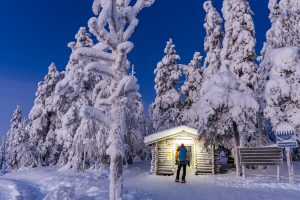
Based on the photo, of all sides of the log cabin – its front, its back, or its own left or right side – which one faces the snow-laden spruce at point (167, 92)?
back

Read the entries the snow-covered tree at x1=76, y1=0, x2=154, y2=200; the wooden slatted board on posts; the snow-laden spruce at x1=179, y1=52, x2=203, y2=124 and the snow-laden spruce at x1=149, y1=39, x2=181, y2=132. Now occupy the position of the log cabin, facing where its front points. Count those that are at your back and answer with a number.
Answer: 2

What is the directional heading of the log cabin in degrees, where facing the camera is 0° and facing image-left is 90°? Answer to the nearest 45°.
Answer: approximately 0°

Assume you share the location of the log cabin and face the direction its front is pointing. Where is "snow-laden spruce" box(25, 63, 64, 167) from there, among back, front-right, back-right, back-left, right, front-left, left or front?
back-right

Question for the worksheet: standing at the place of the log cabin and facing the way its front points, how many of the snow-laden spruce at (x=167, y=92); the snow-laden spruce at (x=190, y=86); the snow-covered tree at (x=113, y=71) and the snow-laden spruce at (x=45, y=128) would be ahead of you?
1

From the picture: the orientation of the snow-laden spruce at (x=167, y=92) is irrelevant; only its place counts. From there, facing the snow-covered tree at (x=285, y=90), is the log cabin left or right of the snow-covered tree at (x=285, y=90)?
right

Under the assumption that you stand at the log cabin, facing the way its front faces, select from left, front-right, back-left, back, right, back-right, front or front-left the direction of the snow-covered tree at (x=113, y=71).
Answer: front

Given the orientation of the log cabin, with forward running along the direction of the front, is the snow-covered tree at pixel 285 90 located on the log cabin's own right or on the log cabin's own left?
on the log cabin's own left

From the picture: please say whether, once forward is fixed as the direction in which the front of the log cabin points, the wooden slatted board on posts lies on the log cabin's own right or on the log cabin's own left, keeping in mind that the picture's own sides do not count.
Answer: on the log cabin's own left
